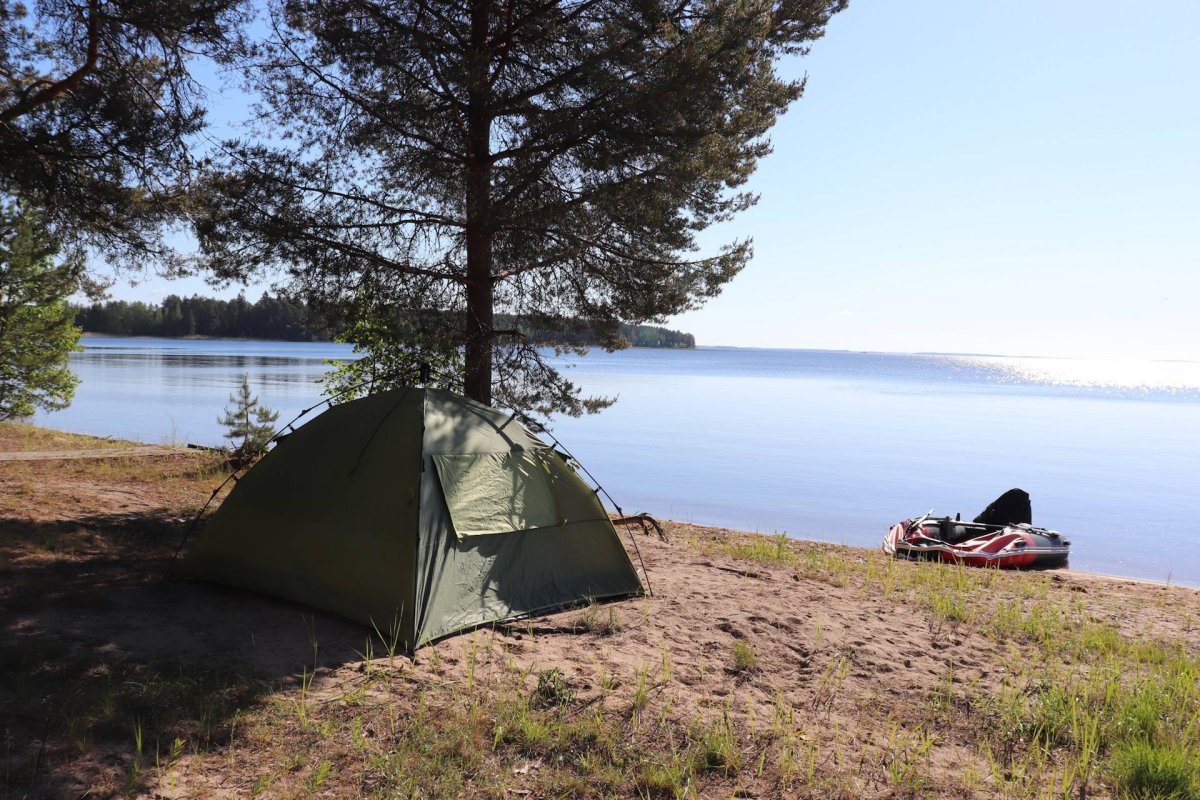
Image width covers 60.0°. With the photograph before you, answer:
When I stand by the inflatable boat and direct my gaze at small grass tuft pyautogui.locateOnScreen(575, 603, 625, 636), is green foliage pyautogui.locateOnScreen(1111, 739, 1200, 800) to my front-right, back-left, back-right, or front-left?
front-left

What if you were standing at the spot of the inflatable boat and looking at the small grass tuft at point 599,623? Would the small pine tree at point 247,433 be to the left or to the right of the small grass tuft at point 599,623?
right

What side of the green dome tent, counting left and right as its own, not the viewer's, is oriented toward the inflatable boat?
left

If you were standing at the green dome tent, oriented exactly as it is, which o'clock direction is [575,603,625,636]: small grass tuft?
The small grass tuft is roughly at 11 o'clock from the green dome tent.

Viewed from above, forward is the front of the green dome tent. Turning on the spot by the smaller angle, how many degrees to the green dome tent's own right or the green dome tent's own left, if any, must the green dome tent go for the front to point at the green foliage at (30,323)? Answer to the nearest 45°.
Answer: approximately 180°

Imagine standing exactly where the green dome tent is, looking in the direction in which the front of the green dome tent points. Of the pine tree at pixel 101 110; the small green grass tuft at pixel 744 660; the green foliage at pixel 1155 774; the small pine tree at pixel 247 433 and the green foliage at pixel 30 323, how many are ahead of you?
2

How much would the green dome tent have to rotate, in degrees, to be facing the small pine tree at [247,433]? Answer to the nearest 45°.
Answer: approximately 135° to its left

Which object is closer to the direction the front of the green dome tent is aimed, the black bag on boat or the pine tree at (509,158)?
the black bag on boat

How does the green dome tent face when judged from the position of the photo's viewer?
facing the viewer and to the right of the viewer

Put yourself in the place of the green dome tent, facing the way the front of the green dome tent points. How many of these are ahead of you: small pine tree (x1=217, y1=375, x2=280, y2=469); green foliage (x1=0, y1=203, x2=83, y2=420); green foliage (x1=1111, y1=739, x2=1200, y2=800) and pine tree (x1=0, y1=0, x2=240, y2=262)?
1

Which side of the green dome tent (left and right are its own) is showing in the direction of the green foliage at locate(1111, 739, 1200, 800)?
front

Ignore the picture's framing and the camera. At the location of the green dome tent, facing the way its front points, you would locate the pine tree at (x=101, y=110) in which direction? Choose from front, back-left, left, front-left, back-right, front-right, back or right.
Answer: back

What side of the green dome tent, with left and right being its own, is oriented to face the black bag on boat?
left

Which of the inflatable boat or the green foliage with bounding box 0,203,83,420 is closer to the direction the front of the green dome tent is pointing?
the inflatable boat

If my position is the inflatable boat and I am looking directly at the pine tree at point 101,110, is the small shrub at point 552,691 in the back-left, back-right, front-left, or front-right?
front-left

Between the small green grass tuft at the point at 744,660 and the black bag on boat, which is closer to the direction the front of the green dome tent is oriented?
the small green grass tuft

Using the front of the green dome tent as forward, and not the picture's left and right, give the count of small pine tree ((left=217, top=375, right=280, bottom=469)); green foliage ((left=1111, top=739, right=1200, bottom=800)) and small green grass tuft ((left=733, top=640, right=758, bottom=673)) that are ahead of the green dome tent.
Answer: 2

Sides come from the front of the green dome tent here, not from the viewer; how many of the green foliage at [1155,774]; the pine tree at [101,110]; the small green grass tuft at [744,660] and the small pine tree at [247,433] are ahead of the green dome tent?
2
